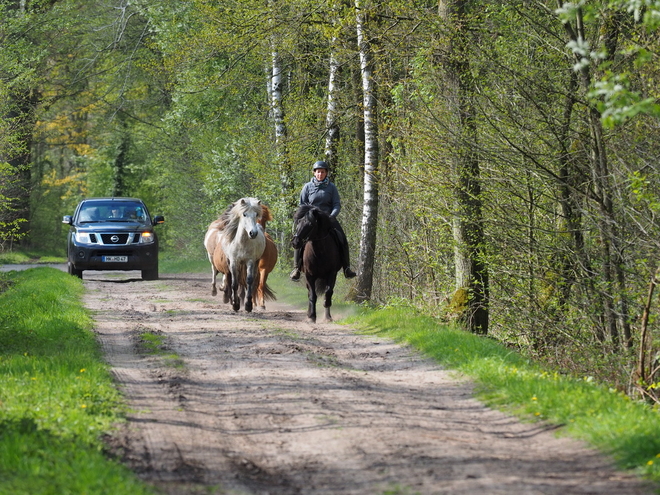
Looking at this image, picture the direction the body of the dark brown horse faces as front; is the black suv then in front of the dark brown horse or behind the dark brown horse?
behind

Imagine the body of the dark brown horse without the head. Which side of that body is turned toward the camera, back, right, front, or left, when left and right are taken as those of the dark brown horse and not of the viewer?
front

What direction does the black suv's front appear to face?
toward the camera

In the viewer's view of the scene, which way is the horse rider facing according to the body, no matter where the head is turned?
toward the camera

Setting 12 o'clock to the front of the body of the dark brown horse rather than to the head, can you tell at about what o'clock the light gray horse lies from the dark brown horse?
The light gray horse is roughly at 4 o'clock from the dark brown horse.

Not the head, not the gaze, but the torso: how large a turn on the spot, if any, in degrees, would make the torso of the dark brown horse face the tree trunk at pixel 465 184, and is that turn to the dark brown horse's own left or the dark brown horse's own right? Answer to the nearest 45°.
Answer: approximately 45° to the dark brown horse's own left

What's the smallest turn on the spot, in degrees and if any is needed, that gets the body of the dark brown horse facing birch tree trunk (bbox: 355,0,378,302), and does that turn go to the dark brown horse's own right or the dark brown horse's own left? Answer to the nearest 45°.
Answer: approximately 135° to the dark brown horse's own left

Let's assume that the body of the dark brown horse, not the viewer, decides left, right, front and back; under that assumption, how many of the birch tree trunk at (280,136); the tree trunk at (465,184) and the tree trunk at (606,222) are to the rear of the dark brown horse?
1

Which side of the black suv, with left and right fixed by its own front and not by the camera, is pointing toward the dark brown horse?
front

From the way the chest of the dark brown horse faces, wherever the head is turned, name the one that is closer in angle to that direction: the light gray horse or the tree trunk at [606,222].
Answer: the tree trunk

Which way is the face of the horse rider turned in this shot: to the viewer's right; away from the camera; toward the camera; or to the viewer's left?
toward the camera

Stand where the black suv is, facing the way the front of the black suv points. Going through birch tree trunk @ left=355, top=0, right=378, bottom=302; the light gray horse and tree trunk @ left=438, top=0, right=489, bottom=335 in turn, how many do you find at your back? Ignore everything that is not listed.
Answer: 0

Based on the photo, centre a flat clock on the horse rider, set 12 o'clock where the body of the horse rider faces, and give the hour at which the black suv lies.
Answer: The black suv is roughly at 5 o'clock from the horse rider.

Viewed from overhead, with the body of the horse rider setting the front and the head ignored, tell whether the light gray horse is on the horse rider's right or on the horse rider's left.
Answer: on the horse rider's right

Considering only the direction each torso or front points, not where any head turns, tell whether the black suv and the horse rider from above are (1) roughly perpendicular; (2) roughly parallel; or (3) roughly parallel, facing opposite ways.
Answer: roughly parallel

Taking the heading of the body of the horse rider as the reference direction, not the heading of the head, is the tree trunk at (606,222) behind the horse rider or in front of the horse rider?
in front
